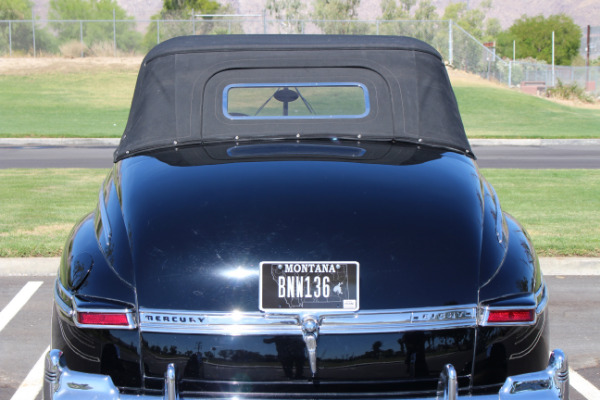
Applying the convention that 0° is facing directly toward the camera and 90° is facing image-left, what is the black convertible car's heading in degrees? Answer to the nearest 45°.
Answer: approximately 180°
